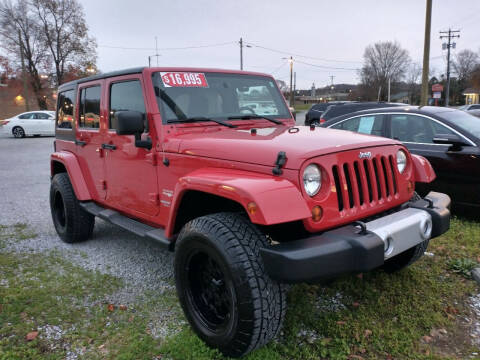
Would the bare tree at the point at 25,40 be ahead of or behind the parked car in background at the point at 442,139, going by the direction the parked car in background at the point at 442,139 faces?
behind

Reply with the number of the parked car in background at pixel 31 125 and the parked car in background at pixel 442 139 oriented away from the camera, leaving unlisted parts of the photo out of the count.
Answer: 0

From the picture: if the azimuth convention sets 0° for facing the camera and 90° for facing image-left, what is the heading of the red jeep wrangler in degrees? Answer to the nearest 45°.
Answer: approximately 315°

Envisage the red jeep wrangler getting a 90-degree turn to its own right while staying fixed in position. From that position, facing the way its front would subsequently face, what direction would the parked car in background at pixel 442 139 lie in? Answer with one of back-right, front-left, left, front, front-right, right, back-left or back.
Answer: back

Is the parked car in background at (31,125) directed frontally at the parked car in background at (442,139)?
no

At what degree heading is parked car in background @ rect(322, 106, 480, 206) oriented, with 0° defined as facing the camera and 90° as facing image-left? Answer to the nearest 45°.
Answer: approximately 315°

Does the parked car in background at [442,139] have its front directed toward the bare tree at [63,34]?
no

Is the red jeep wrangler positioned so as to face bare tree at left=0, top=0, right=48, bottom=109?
no

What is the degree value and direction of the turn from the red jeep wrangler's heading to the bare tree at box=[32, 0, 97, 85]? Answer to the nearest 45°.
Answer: approximately 180°

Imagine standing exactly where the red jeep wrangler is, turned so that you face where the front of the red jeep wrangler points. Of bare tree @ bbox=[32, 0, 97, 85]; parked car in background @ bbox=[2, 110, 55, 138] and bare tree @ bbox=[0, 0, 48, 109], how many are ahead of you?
0
